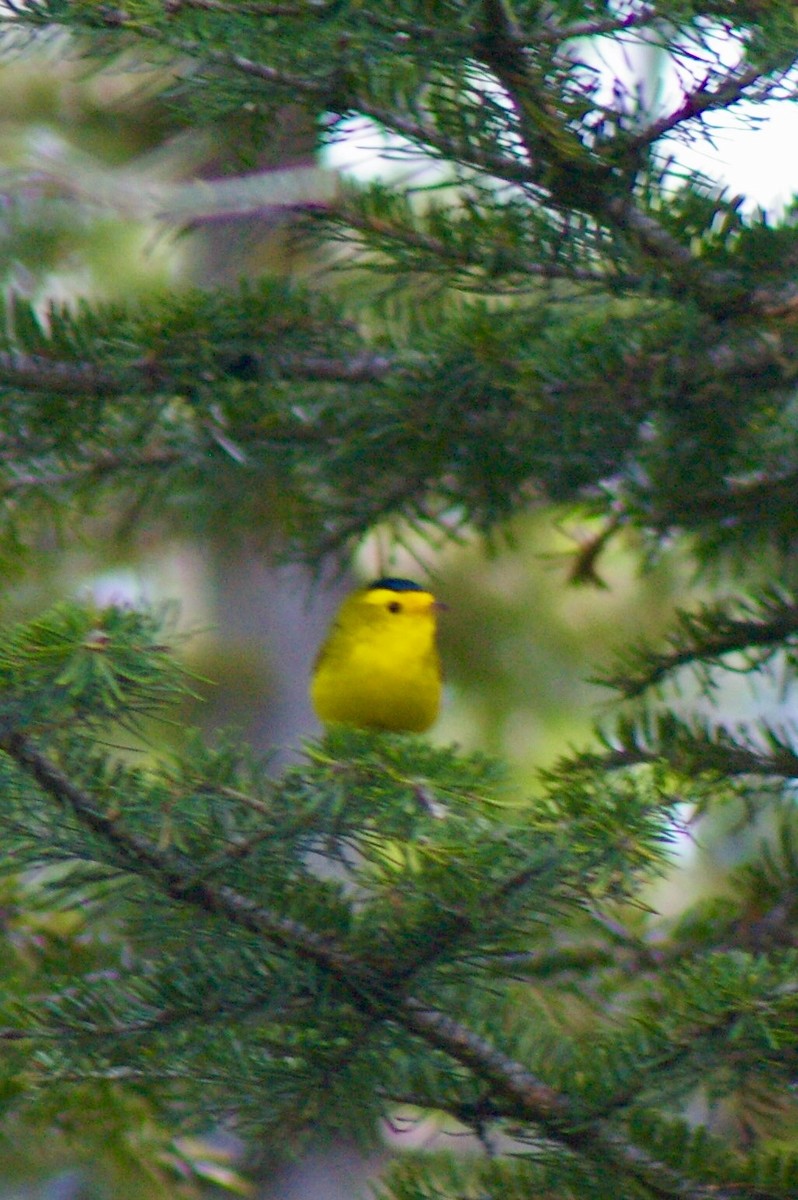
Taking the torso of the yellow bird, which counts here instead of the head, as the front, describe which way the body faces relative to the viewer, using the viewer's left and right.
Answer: facing the viewer and to the right of the viewer

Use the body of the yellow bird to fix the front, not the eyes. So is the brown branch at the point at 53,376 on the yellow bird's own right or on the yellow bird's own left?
on the yellow bird's own right

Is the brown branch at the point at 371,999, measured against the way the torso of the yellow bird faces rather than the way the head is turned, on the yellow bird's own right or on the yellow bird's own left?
on the yellow bird's own right
